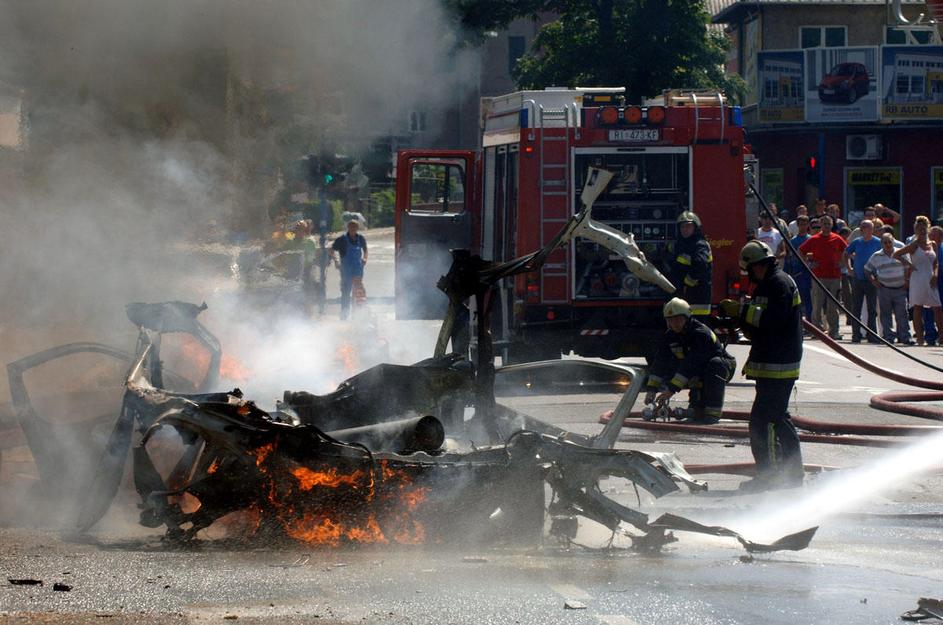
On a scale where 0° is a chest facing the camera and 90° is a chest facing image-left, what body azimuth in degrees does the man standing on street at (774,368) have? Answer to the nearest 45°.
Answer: approximately 90°

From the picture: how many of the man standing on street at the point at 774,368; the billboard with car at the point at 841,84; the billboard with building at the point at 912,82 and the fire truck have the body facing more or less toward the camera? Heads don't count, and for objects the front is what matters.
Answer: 2

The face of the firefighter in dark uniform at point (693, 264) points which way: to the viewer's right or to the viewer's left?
to the viewer's left

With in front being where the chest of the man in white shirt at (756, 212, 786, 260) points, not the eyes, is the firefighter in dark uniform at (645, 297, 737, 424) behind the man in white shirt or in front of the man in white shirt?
in front

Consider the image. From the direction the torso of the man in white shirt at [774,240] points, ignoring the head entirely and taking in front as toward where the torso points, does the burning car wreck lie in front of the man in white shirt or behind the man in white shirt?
in front

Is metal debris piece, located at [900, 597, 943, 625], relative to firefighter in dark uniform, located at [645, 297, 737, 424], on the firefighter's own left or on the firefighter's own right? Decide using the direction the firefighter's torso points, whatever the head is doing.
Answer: on the firefighter's own left

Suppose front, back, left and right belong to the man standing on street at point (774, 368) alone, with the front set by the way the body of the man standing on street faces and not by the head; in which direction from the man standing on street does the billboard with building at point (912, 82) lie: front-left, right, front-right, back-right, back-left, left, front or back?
right

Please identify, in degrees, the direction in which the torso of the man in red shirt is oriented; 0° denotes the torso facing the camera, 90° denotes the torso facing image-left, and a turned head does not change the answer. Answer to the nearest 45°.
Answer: approximately 0°

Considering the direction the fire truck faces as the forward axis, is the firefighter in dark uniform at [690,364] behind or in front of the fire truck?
behind

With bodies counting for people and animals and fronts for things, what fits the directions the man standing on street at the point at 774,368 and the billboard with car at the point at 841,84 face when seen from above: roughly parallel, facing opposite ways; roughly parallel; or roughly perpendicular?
roughly perpendicular
